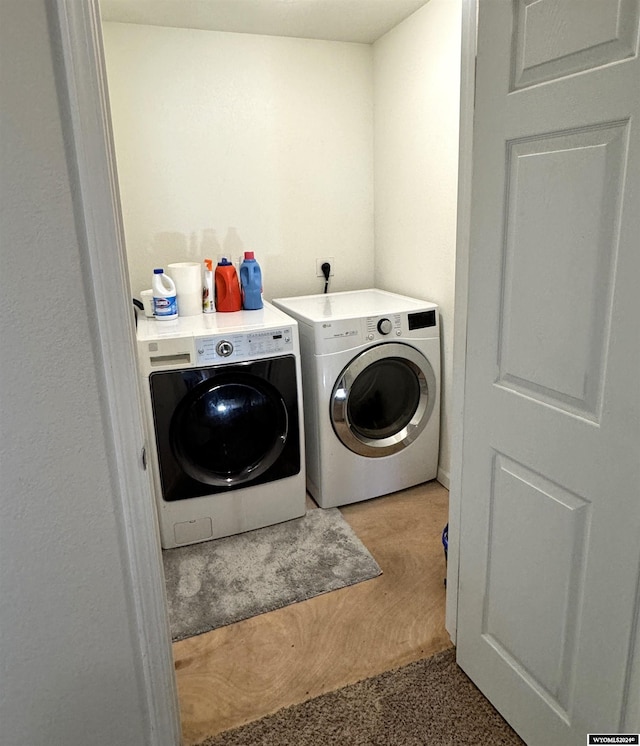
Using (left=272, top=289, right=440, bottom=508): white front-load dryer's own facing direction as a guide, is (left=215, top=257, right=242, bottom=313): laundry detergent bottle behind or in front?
behind

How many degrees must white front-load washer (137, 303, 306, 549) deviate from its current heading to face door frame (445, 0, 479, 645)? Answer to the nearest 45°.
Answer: approximately 45° to its left

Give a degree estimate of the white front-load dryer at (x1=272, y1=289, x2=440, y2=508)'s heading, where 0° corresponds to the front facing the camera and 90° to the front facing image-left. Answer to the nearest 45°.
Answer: approximately 315°

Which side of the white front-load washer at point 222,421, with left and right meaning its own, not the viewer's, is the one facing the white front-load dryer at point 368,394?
left

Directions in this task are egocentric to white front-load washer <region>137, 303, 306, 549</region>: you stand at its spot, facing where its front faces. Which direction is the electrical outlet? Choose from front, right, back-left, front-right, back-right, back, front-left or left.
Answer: back-left

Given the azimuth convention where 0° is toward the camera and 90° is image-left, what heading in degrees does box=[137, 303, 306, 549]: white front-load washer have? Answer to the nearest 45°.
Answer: approximately 0°

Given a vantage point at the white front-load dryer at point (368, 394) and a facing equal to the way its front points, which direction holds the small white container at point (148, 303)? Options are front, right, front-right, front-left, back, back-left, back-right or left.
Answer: back-right

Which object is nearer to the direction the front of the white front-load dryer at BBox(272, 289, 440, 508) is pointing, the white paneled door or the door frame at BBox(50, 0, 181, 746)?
the white paneled door
